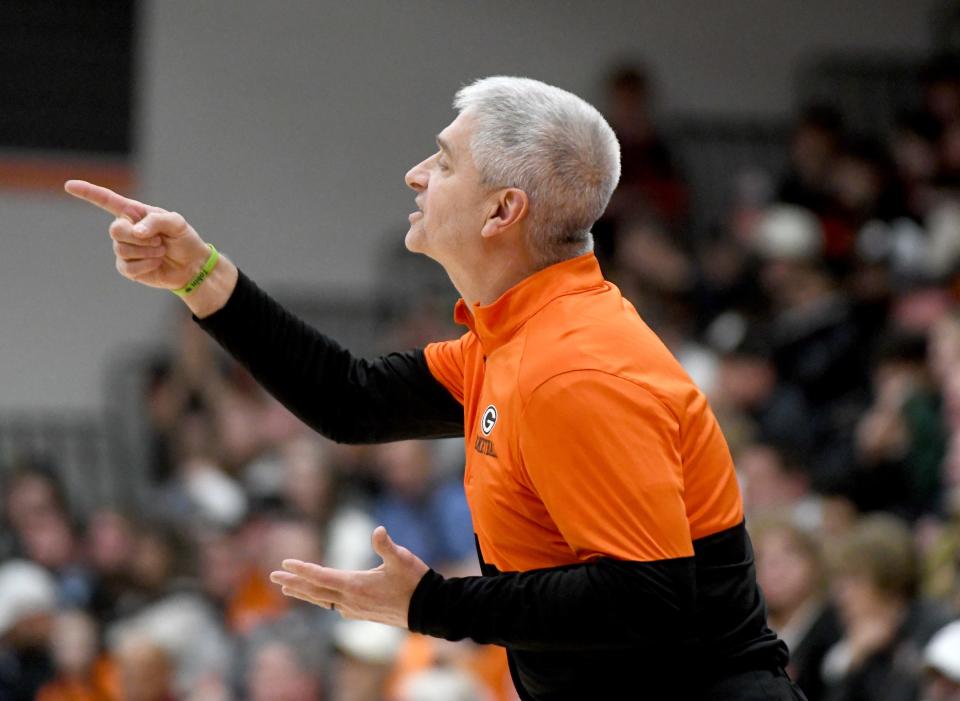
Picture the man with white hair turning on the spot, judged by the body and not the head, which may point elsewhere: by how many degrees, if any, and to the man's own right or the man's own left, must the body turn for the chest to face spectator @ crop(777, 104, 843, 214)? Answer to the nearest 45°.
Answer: approximately 90° to the man's own right

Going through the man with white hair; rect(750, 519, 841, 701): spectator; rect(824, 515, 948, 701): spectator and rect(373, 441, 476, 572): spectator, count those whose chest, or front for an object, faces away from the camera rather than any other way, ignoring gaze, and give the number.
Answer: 0

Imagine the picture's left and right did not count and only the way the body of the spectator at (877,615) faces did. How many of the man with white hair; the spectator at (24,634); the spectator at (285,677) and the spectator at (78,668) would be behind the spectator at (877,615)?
0

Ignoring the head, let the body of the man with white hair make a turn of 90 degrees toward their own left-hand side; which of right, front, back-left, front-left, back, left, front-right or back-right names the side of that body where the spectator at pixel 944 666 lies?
back-left

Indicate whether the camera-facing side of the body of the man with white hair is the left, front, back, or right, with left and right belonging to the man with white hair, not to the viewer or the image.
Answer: left

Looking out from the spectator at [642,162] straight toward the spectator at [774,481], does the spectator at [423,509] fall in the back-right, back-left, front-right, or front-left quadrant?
front-right

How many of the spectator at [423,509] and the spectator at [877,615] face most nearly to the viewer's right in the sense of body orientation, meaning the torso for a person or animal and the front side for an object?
0

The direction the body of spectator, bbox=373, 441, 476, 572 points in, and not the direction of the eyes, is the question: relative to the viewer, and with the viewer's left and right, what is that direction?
facing the viewer and to the left of the viewer

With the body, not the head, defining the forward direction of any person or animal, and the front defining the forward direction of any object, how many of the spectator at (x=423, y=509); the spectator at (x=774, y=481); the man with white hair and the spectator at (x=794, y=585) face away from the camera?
0

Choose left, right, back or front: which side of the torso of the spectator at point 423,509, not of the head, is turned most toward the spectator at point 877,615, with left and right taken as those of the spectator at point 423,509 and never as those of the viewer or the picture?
left

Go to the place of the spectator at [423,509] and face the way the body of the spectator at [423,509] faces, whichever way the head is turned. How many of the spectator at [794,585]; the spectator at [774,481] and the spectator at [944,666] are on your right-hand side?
0

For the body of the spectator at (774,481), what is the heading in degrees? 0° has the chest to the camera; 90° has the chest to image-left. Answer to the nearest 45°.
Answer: approximately 45°

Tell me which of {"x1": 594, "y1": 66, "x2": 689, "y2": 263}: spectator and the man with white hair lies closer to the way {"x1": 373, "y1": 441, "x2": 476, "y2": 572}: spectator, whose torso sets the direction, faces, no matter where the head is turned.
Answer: the man with white hair

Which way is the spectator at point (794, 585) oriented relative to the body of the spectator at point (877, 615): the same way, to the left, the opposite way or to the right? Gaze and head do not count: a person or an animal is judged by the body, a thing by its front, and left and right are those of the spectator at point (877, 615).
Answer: the same way

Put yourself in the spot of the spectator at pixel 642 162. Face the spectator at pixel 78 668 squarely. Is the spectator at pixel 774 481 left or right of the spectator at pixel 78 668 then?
left

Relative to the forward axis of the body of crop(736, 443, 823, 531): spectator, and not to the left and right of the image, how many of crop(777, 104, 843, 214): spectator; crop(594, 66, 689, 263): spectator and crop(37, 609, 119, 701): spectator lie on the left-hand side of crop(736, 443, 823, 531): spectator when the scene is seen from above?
0

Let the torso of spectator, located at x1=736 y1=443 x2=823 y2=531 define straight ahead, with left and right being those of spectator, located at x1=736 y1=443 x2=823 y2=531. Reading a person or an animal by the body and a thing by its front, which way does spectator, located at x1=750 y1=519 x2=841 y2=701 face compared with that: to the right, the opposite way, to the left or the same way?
the same way

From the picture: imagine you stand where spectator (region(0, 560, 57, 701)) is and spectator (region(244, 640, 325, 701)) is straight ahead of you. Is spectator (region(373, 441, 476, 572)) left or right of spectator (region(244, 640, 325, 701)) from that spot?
left

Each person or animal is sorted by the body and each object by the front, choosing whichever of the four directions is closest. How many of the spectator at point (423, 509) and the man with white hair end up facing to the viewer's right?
0

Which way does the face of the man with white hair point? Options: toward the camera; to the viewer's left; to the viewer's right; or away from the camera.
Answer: to the viewer's left

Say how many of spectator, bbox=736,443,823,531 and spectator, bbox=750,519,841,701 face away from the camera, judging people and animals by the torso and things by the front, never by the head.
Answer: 0
